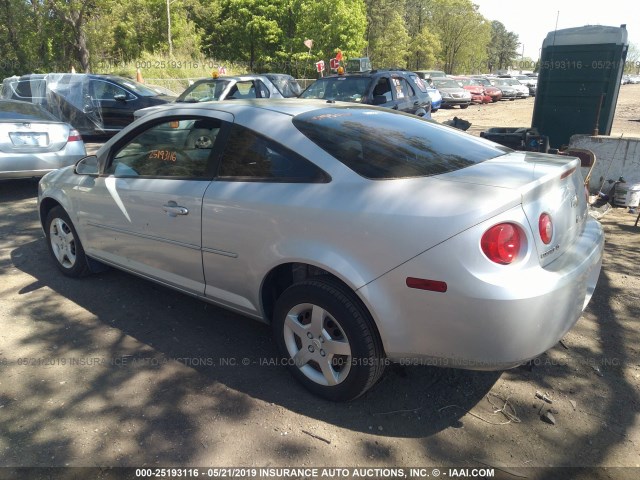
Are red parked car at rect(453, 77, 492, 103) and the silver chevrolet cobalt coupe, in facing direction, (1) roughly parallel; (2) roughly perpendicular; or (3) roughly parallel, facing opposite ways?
roughly parallel, facing opposite ways

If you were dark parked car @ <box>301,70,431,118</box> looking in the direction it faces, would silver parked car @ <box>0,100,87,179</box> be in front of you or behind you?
in front

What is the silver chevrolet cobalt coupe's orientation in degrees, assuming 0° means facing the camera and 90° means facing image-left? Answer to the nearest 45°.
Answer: approximately 135°

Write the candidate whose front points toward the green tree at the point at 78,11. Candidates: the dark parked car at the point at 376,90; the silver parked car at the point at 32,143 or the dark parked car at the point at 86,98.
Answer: the silver parked car

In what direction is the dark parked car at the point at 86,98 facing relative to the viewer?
to the viewer's right

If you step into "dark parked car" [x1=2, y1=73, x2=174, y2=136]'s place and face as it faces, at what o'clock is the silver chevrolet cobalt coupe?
The silver chevrolet cobalt coupe is roughly at 3 o'clock from the dark parked car.

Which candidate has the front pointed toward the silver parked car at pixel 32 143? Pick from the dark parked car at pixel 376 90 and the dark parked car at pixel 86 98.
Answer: the dark parked car at pixel 376 90

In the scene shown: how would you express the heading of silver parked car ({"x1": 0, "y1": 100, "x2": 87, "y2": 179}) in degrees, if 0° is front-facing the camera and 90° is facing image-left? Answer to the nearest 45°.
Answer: approximately 180°

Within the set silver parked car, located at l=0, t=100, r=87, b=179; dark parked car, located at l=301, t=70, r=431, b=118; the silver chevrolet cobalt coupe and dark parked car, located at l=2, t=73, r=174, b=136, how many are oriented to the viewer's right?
1

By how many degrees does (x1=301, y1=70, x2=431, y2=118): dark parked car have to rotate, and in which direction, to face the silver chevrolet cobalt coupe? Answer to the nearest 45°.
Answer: approximately 45° to its left

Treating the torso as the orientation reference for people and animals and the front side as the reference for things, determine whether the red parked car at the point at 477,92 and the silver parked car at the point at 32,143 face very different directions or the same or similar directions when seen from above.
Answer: very different directions

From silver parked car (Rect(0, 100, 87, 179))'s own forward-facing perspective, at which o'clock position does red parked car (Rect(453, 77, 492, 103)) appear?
The red parked car is roughly at 2 o'clock from the silver parked car.

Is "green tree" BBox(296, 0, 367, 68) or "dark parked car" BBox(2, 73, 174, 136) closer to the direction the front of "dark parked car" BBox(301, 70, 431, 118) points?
the dark parked car

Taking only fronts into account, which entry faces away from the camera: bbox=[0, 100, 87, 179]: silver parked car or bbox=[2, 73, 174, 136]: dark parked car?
the silver parked car

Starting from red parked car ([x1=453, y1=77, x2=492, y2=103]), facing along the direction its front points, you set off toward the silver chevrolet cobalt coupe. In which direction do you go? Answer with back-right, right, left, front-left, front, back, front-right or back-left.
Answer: front-right

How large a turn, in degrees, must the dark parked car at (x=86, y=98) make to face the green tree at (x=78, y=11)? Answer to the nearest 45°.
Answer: approximately 90° to its left

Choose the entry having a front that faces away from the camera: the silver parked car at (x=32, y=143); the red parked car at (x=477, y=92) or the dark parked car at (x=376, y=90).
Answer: the silver parked car

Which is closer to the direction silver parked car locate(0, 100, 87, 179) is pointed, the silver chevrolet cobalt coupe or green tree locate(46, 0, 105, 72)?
the green tree

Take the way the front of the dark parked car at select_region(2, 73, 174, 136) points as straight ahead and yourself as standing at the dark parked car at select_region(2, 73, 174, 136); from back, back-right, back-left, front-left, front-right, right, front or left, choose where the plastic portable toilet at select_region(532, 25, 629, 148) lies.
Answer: front-right
